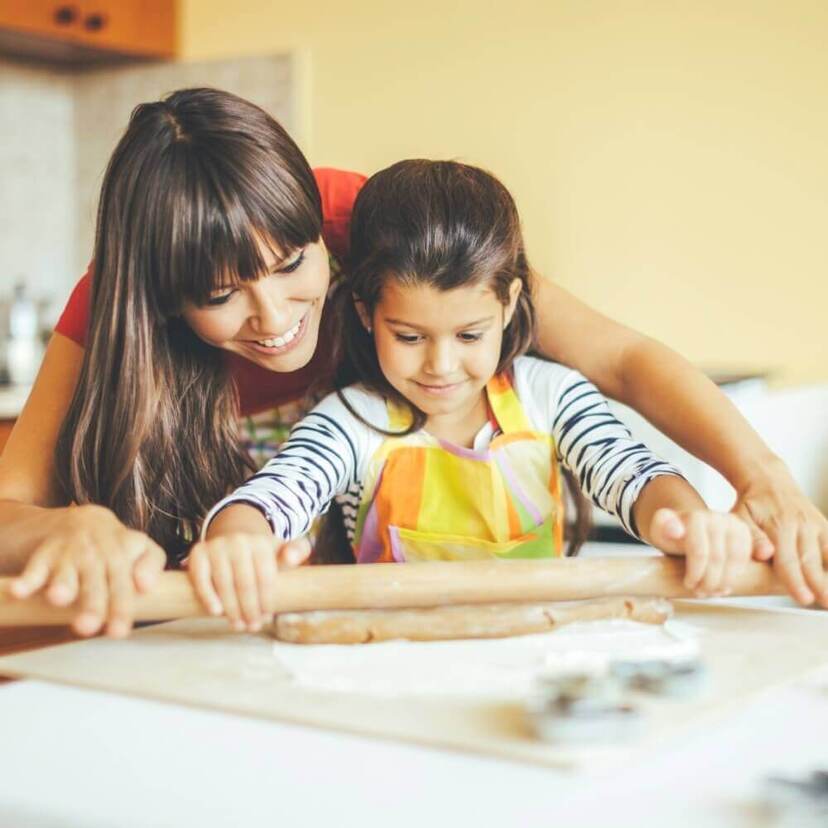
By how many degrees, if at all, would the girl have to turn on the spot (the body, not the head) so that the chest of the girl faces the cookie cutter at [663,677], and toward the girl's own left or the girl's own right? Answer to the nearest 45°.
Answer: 0° — they already face it

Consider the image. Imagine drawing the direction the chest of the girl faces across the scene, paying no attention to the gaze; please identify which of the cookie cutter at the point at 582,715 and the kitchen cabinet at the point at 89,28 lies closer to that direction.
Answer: the cookie cutter

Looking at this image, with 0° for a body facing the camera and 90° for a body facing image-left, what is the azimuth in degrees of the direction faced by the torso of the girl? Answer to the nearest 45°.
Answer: approximately 0°

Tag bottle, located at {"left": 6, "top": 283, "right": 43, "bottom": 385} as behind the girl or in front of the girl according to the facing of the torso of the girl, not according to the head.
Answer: behind

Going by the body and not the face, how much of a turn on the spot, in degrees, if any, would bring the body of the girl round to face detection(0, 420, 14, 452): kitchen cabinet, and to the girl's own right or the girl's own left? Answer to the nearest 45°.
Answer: approximately 135° to the girl's own right

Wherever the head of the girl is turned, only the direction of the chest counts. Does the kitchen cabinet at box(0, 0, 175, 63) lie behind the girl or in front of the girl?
behind
